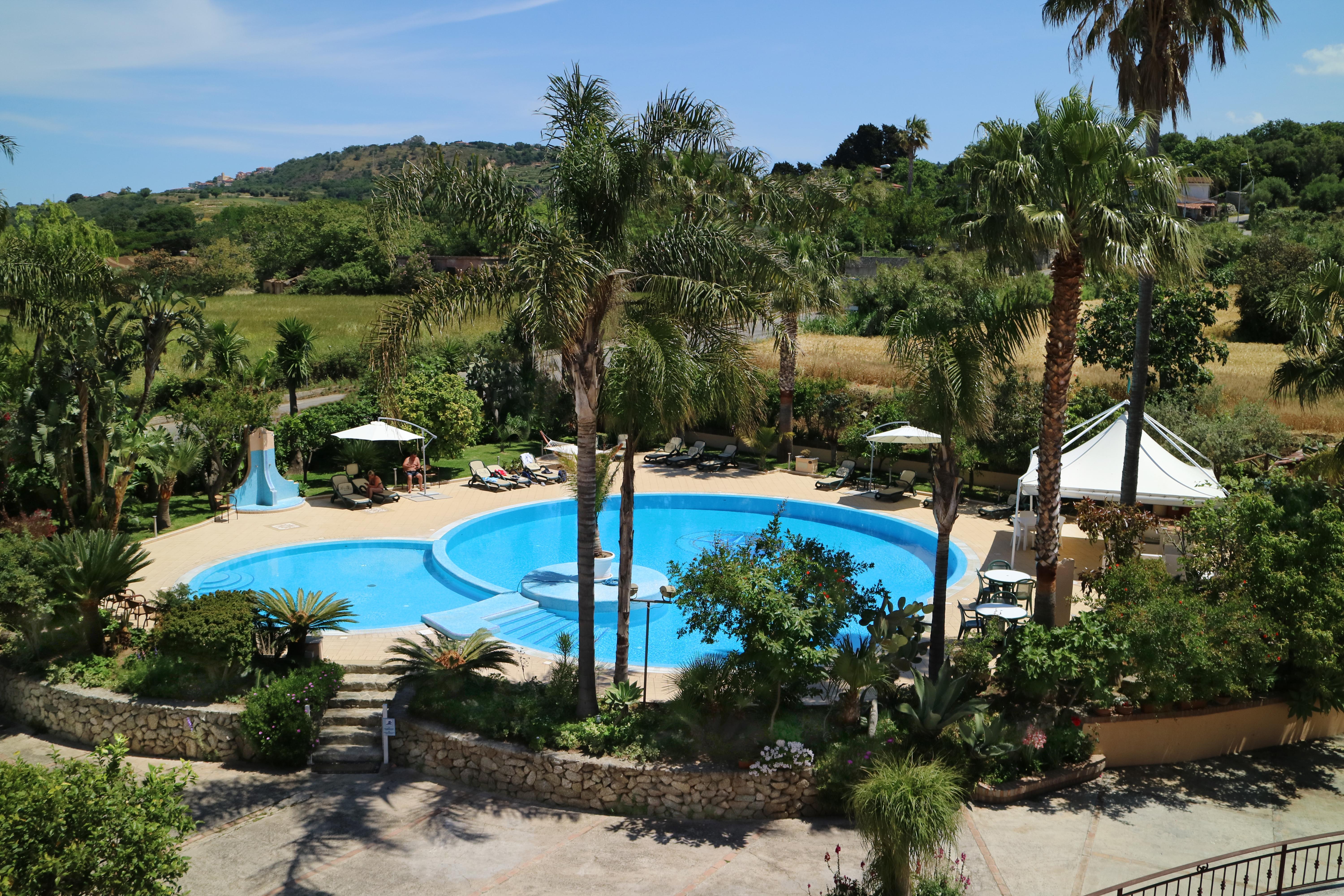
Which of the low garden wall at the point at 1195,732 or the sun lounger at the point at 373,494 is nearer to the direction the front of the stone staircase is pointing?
the low garden wall

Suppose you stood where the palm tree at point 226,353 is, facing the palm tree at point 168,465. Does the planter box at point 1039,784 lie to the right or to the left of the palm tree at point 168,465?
left

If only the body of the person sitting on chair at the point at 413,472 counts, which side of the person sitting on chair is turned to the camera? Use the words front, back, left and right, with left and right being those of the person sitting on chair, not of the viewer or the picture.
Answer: front

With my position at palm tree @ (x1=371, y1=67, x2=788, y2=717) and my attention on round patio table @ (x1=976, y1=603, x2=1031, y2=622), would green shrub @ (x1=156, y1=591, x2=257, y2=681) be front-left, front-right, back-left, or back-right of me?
back-left

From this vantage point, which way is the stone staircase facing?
toward the camera

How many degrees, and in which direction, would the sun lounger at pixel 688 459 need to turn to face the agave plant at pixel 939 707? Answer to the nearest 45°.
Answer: approximately 45° to its left

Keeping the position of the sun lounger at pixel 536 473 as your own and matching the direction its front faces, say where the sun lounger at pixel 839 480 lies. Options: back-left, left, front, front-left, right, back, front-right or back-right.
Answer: front-left

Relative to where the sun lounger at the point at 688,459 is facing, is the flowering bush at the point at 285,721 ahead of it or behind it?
ahead

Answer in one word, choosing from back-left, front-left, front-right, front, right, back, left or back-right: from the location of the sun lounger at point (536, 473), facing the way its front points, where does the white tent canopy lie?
front

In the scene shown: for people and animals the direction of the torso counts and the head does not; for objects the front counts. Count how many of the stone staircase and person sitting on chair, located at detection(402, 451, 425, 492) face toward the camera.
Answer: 2

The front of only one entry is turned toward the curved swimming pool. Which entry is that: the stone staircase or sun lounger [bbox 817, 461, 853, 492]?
the sun lounger

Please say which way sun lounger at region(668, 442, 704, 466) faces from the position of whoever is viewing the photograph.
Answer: facing the viewer and to the left of the viewer

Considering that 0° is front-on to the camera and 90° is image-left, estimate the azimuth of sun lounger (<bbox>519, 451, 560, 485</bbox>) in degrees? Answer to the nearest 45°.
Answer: approximately 315°

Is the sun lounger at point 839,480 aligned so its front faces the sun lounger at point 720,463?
no

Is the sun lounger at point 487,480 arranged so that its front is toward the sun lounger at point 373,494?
no

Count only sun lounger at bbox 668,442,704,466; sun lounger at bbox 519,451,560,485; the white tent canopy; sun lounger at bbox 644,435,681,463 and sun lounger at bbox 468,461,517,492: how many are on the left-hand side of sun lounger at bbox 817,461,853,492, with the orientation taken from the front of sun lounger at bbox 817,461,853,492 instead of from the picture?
1

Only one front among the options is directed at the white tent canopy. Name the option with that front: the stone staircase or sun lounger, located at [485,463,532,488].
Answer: the sun lounger

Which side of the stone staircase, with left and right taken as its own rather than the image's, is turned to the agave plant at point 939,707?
left

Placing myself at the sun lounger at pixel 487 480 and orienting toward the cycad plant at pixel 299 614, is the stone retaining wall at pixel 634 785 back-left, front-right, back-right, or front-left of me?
front-left
